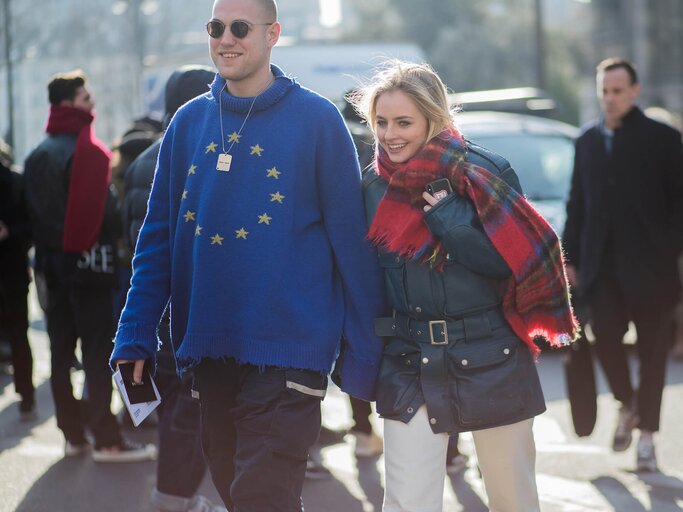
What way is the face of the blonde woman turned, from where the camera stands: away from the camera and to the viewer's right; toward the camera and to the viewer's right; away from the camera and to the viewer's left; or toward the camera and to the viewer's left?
toward the camera and to the viewer's left

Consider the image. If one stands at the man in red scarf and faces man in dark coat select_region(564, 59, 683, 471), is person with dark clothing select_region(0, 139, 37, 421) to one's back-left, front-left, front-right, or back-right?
back-left

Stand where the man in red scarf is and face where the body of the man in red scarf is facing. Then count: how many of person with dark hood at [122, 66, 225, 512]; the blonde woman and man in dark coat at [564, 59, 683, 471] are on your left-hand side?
0

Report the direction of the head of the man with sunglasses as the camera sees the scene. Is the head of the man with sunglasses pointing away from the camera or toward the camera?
toward the camera

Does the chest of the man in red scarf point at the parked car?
yes

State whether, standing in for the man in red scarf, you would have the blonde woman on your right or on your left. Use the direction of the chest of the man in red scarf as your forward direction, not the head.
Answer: on your right

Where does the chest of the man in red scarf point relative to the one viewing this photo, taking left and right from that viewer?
facing away from the viewer and to the right of the viewer

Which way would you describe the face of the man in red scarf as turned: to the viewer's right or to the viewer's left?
to the viewer's right

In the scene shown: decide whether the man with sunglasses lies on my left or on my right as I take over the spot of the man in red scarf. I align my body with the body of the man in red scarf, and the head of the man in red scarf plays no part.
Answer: on my right

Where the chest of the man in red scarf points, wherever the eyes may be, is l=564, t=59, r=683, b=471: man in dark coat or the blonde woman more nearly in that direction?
the man in dark coat

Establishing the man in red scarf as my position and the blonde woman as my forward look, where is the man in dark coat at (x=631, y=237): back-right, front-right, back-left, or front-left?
front-left

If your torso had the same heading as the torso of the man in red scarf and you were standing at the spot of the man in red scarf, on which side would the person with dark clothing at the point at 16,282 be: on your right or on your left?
on your left

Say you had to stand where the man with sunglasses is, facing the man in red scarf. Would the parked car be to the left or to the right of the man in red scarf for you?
right
